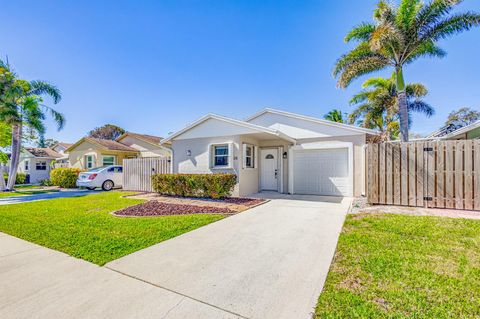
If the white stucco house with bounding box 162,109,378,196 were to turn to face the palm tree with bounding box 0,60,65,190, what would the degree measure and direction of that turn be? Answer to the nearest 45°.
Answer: approximately 90° to its right

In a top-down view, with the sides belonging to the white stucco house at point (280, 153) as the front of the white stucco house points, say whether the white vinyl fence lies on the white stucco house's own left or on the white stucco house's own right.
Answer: on the white stucco house's own right

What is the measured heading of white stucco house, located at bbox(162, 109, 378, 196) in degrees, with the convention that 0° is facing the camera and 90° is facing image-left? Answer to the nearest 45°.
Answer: approximately 0°

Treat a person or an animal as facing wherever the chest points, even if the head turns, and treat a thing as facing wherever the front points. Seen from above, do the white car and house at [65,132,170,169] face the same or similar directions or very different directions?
very different directions

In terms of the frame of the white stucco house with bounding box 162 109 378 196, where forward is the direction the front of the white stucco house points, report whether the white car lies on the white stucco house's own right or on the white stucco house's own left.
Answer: on the white stucco house's own right

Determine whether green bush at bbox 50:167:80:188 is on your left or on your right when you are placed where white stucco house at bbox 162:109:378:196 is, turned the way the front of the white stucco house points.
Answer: on your right

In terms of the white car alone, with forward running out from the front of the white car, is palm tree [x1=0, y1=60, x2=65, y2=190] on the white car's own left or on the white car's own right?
on the white car's own left

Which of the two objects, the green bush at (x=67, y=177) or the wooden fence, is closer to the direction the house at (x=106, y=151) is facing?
the green bush

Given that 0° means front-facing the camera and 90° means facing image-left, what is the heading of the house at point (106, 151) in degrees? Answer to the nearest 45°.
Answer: approximately 45°

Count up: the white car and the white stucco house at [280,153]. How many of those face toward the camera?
1
